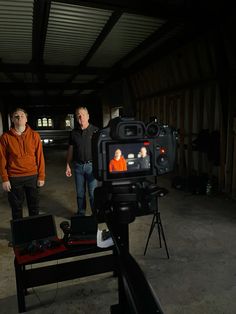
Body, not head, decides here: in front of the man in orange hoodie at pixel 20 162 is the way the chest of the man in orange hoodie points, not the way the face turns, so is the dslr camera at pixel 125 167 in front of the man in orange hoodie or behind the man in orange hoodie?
in front

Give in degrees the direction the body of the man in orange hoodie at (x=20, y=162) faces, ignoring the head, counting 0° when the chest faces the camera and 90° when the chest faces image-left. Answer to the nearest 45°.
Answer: approximately 0°

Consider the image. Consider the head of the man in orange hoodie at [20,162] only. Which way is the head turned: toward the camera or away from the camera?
toward the camera
